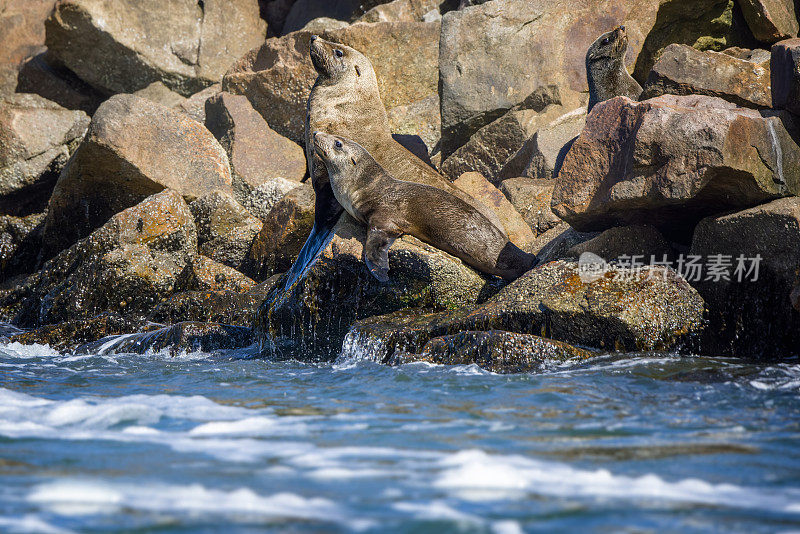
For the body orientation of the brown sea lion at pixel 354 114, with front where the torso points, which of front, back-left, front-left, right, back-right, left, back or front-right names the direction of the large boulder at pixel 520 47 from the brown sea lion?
back-right

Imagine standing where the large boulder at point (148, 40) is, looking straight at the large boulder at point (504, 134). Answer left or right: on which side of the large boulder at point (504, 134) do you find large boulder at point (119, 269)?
right

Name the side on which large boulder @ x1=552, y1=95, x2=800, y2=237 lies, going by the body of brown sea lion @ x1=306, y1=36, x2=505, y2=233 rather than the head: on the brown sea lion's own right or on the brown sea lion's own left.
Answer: on the brown sea lion's own left

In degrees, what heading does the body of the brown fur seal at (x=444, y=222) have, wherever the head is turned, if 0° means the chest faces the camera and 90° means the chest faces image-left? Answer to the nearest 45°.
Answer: approximately 90°

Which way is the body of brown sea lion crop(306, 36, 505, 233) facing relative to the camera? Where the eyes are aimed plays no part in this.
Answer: to the viewer's left

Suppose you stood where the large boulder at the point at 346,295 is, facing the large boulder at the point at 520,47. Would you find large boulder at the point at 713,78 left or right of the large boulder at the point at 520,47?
right

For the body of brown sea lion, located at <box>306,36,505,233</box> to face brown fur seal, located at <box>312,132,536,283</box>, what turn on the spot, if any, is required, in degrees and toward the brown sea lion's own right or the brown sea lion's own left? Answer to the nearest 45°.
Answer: approximately 135° to the brown sea lion's own left
